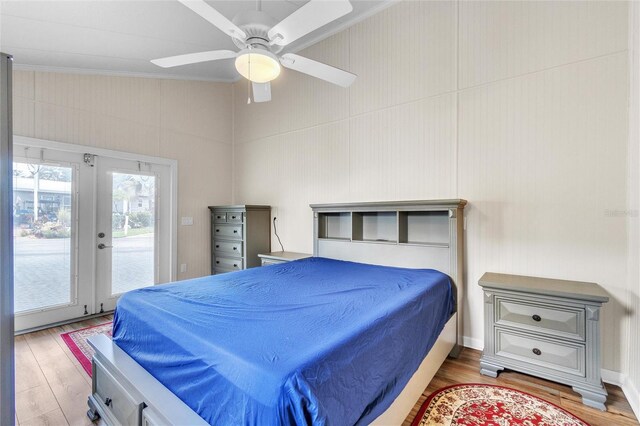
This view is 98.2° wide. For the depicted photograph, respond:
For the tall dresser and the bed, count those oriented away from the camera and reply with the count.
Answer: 0

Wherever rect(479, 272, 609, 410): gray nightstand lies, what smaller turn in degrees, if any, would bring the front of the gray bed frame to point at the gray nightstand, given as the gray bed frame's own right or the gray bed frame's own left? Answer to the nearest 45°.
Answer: approximately 90° to the gray bed frame's own left

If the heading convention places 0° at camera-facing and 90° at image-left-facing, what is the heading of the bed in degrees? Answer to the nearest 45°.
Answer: approximately 45°

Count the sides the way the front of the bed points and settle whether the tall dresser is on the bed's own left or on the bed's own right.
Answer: on the bed's own right

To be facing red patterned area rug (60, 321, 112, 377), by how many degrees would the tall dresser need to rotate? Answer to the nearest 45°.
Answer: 0° — it already faces it

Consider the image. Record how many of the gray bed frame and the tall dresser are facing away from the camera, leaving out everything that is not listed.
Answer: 0

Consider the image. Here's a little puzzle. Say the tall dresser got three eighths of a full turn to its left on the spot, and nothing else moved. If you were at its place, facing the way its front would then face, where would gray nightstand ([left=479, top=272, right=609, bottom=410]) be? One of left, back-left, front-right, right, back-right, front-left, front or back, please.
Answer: front-right

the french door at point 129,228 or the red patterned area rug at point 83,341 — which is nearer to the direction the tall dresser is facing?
the red patterned area rug

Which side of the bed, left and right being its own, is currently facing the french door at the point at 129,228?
right
